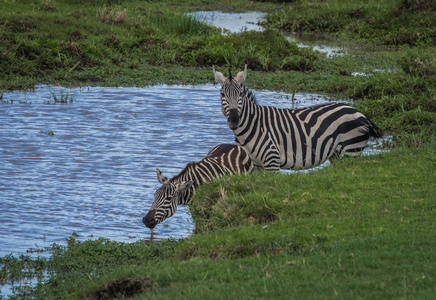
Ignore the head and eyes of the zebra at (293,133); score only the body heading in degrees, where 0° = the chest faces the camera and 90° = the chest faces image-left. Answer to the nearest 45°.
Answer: approximately 90°

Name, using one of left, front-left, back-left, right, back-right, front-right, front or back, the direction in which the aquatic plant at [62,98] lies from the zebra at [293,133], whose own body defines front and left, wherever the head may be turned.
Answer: front-right

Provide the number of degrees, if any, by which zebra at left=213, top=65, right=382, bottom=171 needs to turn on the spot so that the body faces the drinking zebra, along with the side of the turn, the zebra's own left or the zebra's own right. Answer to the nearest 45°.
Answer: approximately 45° to the zebra's own left
